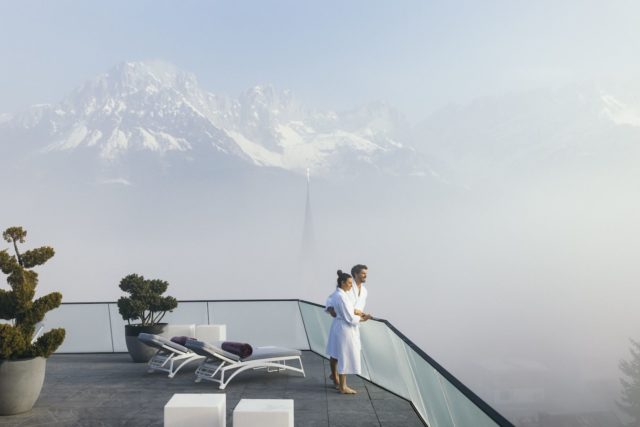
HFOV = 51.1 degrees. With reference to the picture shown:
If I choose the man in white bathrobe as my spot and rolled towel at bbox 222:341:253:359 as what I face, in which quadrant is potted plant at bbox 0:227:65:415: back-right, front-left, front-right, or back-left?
front-left

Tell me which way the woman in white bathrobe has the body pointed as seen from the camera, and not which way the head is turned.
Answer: to the viewer's right

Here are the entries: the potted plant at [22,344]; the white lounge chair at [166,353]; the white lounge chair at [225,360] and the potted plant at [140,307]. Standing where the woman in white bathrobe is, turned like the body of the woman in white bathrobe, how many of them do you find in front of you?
0

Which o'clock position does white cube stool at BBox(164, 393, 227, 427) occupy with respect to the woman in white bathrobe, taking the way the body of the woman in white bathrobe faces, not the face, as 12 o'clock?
The white cube stool is roughly at 4 o'clock from the woman in white bathrobe.

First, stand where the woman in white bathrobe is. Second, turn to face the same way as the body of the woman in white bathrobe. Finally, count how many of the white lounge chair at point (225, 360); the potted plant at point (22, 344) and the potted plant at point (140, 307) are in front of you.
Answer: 0

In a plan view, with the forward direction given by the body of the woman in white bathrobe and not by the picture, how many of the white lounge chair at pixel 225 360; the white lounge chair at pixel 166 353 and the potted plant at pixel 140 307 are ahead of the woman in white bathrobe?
0

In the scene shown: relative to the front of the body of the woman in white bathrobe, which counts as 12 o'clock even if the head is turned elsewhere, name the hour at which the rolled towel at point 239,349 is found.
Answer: The rolled towel is roughly at 7 o'clock from the woman in white bathrobe.

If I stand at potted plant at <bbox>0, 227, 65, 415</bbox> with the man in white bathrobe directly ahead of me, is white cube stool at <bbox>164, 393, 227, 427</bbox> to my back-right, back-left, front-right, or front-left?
front-right

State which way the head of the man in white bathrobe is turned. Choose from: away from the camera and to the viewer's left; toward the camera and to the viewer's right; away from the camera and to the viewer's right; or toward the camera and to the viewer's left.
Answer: toward the camera and to the viewer's right

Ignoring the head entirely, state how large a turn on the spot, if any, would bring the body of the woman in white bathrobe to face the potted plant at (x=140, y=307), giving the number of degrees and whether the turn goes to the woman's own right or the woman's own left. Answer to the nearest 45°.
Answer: approximately 135° to the woman's own left

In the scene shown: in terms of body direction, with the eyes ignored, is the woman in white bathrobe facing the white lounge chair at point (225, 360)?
no

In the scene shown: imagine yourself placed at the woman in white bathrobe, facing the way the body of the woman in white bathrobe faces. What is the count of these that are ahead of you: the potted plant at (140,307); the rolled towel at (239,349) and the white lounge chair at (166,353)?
0

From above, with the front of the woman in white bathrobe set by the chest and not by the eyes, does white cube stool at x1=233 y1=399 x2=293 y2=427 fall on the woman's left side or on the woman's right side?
on the woman's right side

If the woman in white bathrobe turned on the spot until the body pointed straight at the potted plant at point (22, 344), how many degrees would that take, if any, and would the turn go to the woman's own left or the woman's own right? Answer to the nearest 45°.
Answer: approximately 180°
